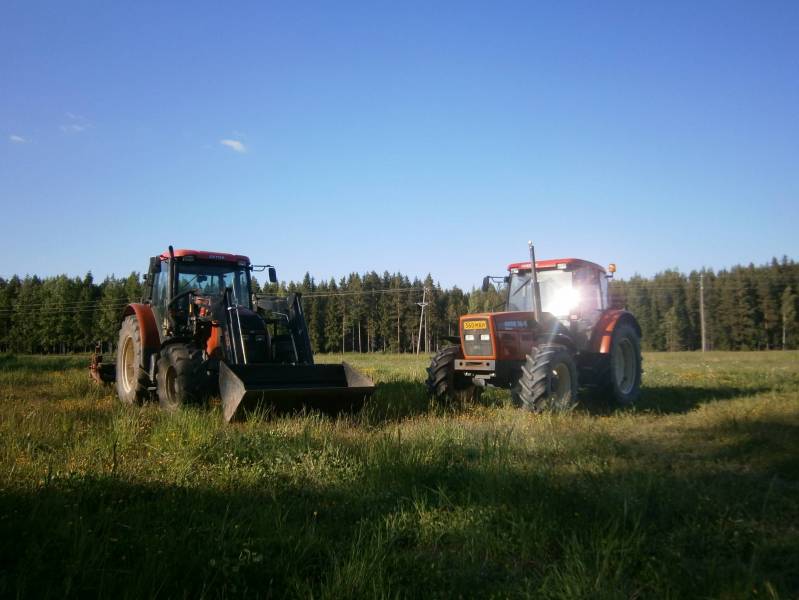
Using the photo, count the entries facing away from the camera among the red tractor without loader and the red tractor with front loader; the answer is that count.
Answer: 0

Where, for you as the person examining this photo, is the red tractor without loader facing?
facing the viewer and to the left of the viewer

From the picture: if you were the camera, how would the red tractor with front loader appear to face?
facing the viewer and to the right of the viewer

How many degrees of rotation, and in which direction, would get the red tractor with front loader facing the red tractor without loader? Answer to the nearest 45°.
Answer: approximately 45° to its left
